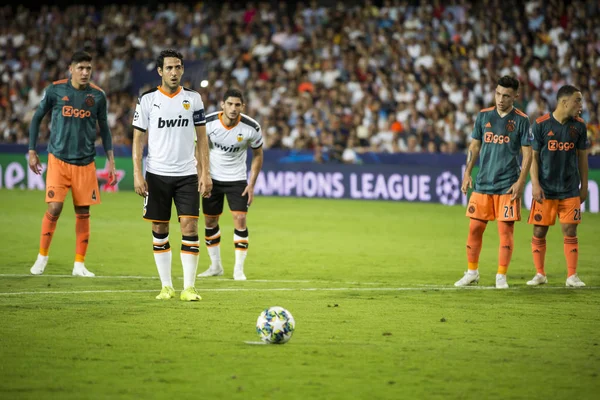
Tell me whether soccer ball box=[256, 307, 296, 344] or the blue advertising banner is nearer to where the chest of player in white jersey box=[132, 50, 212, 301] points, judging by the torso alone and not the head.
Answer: the soccer ball

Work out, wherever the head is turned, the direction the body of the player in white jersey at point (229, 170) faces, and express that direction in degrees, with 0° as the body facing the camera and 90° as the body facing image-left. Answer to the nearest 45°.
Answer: approximately 0°

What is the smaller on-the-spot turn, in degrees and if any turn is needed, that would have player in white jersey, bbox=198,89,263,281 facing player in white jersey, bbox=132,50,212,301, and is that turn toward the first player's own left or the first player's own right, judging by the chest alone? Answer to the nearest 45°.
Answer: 0° — they already face them

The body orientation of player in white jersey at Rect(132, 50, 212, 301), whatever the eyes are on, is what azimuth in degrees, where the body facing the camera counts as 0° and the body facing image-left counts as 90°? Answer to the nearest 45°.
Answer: approximately 0°

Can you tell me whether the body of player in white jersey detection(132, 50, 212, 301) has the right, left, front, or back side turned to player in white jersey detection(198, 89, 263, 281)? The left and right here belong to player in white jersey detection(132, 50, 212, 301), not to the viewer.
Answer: back

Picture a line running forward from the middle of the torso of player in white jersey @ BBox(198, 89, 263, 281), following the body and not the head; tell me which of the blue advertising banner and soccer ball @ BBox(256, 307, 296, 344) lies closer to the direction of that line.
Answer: the soccer ball

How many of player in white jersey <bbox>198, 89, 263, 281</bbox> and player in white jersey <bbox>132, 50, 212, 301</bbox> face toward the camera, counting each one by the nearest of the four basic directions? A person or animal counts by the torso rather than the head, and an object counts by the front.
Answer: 2
